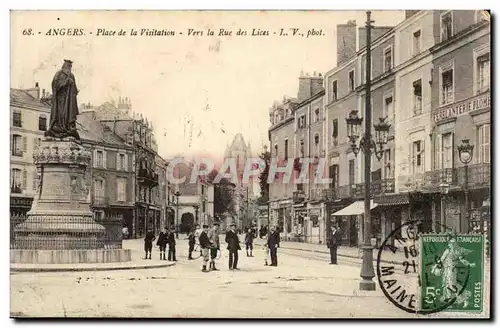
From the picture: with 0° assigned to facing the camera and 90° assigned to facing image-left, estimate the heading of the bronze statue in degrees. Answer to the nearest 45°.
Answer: approximately 315°

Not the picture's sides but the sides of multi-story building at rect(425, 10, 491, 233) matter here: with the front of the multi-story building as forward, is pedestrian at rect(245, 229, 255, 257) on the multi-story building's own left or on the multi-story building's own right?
on the multi-story building's own right

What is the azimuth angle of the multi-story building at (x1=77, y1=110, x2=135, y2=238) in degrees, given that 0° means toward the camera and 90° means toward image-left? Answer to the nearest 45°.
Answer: approximately 315°

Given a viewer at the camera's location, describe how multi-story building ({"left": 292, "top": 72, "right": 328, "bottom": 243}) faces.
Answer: facing the viewer and to the left of the viewer
